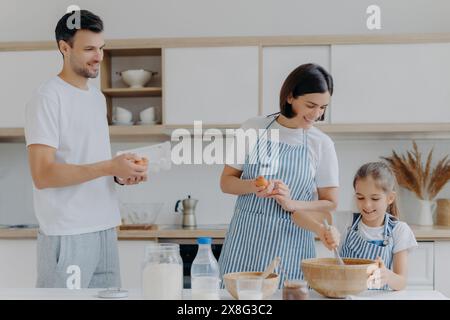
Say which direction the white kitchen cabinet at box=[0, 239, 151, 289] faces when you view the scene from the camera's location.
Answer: facing the viewer

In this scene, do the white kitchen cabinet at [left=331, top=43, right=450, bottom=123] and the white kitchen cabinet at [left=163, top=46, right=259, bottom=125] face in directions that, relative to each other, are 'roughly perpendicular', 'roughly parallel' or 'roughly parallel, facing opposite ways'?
roughly parallel

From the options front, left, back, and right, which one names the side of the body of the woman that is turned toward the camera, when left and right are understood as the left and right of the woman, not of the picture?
front

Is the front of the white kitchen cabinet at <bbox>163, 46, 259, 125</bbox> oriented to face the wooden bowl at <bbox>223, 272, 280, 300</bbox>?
yes

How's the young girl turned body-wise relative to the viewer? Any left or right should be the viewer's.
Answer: facing the viewer and to the left of the viewer

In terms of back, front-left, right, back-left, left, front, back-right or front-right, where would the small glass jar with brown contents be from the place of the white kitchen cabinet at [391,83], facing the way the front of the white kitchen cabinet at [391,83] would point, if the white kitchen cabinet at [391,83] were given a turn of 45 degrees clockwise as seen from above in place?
front-left

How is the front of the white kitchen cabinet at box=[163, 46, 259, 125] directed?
toward the camera

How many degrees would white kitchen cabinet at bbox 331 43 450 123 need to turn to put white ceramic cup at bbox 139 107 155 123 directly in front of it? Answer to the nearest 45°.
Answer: approximately 90° to its right

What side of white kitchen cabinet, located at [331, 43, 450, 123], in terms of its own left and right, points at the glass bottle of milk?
front

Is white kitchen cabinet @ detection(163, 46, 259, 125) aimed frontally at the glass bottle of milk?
yes
